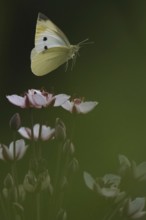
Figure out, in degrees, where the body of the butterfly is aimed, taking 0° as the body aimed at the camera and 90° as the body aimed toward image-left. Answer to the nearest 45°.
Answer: approximately 270°
